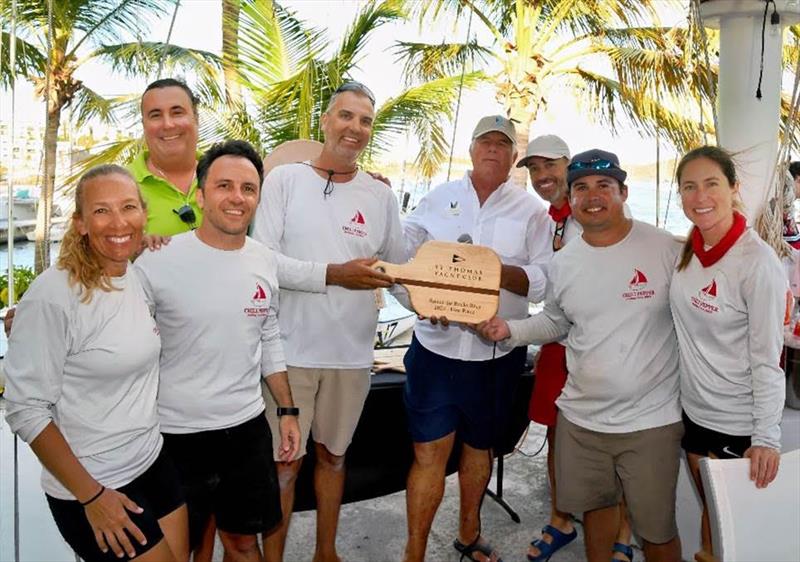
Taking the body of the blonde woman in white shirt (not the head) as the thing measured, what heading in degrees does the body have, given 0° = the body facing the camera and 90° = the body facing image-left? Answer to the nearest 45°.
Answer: approximately 315°

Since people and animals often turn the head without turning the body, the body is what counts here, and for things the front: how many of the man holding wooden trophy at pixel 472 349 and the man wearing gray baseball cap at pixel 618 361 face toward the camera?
2

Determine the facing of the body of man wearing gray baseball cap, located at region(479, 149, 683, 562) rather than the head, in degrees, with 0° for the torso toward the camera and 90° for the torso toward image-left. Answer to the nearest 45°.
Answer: approximately 0°

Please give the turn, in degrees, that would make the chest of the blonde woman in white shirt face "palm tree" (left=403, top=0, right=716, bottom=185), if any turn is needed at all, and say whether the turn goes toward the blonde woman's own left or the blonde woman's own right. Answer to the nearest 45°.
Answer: approximately 90° to the blonde woman's own left

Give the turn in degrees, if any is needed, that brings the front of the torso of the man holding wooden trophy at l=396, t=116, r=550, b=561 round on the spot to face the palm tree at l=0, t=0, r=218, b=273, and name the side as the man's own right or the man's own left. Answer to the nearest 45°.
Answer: approximately 135° to the man's own right

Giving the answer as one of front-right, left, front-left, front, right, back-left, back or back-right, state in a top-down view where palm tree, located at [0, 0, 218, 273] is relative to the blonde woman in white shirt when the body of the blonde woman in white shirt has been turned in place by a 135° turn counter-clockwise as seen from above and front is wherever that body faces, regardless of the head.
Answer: front

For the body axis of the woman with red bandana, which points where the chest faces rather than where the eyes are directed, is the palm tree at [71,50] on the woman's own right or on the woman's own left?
on the woman's own right

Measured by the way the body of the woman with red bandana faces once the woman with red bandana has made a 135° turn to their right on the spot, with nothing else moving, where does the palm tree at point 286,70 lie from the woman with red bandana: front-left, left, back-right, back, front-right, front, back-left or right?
front-left

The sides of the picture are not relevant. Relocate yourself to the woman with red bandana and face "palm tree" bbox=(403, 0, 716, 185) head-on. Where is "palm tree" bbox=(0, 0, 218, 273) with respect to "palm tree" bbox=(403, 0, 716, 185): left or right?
left

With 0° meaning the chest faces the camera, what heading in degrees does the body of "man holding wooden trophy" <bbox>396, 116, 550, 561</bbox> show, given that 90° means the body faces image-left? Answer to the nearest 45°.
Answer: approximately 0°
